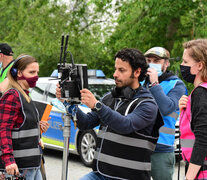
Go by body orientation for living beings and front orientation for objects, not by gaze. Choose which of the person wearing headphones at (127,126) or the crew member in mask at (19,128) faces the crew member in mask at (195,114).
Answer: the crew member in mask at (19,128)

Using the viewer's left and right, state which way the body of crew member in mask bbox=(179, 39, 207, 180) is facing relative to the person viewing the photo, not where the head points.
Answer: facing to the left of the viewer

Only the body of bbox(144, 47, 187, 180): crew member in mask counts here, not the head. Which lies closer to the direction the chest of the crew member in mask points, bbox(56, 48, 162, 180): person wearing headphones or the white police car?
the person wearing headphones

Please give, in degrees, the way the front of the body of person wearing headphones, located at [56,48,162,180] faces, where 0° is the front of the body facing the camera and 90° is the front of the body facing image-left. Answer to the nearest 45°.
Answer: approximately 45°

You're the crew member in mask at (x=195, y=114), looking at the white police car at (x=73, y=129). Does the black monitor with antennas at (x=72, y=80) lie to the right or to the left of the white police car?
left

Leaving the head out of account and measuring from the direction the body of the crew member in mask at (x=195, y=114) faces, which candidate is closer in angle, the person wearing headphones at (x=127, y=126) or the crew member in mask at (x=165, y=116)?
the person wearing headphones

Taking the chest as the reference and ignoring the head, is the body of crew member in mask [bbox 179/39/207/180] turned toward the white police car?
no

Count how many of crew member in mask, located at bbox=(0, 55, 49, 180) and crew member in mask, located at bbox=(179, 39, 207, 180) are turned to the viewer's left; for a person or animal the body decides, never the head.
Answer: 1

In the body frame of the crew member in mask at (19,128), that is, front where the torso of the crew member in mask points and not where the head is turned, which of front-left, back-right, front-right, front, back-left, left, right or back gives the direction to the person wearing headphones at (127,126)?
front

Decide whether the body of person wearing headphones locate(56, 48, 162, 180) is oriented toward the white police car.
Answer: no

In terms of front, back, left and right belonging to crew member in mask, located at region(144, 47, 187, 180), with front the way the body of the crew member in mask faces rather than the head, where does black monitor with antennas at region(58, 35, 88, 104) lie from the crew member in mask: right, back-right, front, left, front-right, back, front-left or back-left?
front

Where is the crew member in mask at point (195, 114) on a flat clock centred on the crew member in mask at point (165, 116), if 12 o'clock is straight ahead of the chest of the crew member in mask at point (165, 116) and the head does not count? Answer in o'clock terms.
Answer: the crew member in mask at point (195, 114) is roughly at 10 o'clock from the crew member in mask at point (165, 116).

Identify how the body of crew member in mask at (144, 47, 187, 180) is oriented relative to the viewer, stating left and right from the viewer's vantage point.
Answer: facing the viewer and to the left of the viewer

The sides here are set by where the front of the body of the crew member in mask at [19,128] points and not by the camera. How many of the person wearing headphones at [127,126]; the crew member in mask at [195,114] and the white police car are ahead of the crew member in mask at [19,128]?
2

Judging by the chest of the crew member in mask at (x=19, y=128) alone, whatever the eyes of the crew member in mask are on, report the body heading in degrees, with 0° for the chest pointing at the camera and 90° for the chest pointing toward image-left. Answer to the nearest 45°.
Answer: approximately 315°
